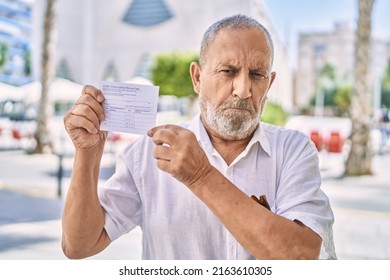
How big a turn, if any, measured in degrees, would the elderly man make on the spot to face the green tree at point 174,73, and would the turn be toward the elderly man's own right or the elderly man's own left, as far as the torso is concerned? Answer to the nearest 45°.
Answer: approximately 180°

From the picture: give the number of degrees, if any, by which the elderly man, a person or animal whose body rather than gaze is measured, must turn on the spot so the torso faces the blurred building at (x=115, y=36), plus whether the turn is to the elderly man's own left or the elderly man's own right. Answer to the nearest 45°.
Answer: approximately 180°

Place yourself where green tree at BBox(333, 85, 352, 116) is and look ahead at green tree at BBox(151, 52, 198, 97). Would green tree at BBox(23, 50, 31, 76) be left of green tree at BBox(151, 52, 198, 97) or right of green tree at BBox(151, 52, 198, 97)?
right

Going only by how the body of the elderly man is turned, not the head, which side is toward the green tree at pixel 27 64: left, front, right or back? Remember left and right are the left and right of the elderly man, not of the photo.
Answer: back

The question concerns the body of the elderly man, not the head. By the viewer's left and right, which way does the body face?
facing the viewer

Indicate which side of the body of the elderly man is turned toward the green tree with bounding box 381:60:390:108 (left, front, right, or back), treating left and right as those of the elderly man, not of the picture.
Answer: back

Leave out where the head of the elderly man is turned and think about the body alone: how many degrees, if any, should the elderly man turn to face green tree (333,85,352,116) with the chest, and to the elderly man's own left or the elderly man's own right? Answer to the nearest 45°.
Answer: approximately 180°

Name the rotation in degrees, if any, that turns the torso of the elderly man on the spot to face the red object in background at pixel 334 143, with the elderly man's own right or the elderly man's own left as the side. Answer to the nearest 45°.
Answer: approximately 180°
